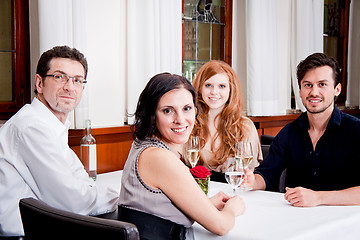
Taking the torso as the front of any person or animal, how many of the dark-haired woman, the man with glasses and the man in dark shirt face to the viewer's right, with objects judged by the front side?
2

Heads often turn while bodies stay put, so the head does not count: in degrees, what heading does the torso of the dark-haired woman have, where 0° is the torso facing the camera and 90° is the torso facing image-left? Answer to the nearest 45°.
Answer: approximately 270°

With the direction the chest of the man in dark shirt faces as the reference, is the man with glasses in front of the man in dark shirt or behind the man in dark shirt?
in front

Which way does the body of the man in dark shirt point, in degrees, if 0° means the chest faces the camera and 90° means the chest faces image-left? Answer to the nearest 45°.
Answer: approximately 45°

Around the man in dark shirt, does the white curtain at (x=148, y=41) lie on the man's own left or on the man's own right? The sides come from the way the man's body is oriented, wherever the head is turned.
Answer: on the man's own right

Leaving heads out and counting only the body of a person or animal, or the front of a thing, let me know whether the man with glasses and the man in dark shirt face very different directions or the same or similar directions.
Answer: very different directions

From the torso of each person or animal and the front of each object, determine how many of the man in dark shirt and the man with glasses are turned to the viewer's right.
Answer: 1

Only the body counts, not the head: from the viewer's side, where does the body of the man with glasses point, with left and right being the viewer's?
facing to the right of the viewer

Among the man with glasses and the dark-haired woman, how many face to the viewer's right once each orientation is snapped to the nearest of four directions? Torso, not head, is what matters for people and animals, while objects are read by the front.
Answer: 2

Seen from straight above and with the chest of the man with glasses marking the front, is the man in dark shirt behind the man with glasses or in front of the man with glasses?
in front
